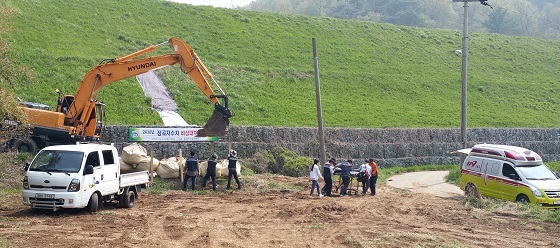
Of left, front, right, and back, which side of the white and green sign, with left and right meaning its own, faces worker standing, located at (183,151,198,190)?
front

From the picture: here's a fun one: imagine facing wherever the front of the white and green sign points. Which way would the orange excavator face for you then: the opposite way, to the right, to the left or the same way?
to the left

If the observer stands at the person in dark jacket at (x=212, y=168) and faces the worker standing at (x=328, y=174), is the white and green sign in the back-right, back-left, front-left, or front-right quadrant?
back-left

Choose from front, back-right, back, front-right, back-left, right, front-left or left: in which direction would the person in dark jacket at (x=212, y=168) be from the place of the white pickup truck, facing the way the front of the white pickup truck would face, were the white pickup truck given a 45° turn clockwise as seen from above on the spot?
back-right

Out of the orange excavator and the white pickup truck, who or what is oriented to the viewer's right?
the orange excavator

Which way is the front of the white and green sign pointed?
toward the camera

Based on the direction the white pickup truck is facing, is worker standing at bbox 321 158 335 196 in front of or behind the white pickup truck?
behind

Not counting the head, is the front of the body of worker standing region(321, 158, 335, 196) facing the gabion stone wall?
no

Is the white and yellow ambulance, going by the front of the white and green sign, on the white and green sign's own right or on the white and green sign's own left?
on the white and green sign's own left

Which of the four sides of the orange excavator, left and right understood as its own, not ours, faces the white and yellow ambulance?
front

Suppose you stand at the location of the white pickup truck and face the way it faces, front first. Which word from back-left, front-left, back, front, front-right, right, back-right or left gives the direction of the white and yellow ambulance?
back-left

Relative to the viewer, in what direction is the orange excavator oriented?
to the viewer's right
